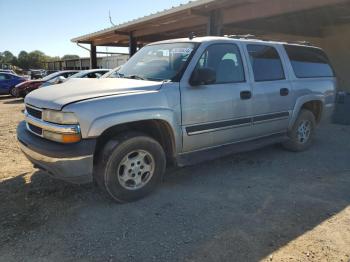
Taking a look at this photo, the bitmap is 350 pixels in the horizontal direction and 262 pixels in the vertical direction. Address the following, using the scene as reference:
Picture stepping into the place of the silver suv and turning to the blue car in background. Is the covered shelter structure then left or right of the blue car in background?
right

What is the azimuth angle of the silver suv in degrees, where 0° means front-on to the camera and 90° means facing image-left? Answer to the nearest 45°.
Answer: approximately 45°

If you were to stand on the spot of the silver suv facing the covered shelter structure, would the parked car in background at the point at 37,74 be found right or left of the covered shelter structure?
left
